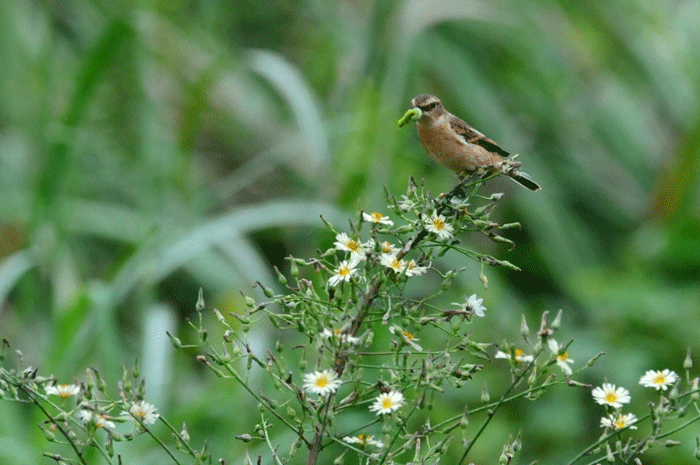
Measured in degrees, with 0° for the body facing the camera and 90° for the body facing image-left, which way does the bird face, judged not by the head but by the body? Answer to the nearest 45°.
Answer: approximately 90°
